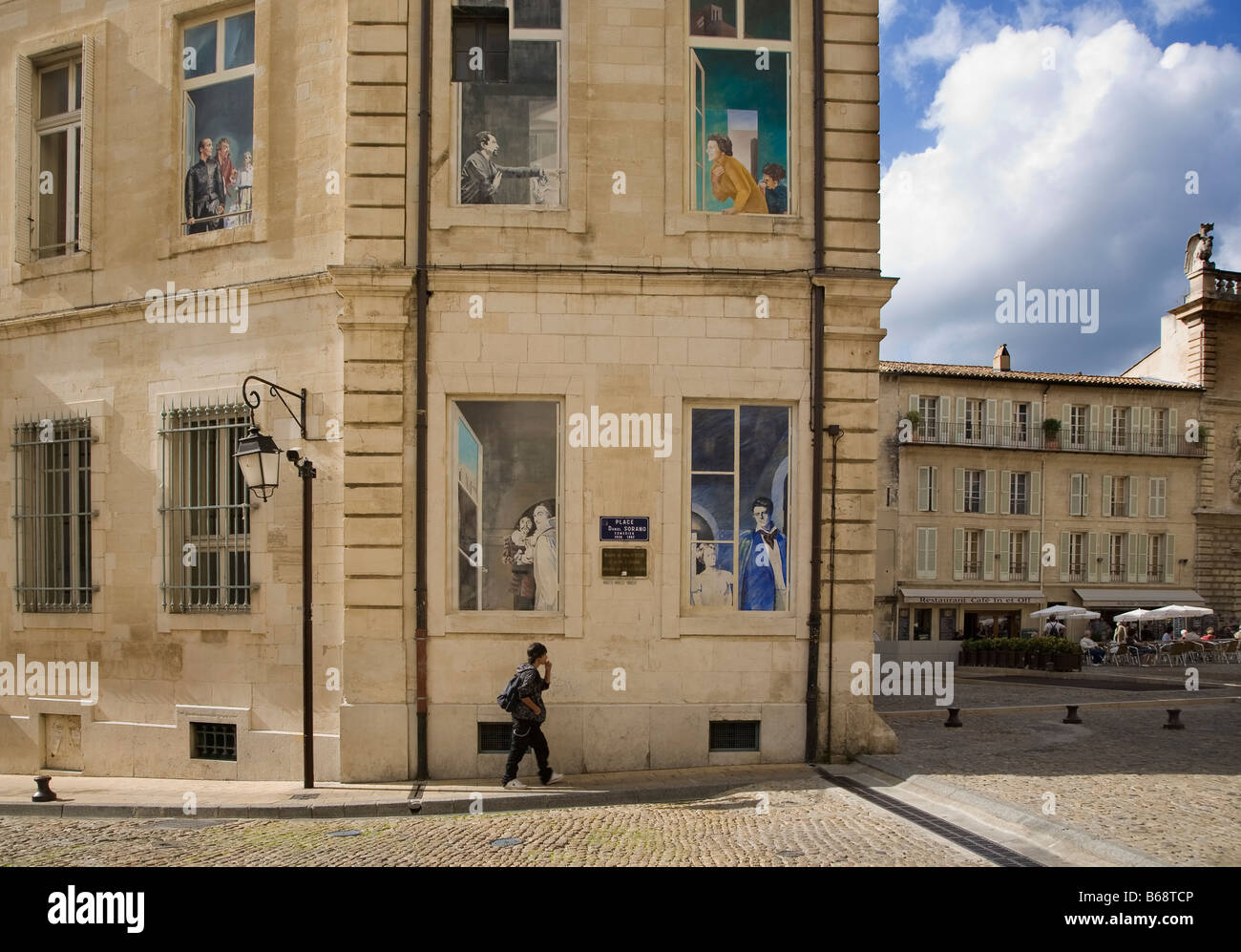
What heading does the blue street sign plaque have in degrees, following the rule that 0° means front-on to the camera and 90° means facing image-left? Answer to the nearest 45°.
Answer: approximately 0°

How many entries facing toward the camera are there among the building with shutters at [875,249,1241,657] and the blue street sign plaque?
2

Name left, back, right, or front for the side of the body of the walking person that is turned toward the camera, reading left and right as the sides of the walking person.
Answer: right

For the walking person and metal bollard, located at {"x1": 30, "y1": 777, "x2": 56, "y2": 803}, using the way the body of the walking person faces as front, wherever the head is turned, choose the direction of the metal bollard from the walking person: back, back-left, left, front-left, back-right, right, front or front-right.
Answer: back

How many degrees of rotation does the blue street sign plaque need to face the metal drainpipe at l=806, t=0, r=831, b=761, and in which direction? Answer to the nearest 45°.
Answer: approximately 90° to its left

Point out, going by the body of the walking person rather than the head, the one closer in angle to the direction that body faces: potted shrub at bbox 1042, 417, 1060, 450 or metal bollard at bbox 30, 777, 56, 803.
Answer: the potted shrub

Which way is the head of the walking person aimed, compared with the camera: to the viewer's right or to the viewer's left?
to the viewer's right

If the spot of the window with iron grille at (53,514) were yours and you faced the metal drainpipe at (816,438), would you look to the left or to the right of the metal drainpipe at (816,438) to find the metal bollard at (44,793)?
right

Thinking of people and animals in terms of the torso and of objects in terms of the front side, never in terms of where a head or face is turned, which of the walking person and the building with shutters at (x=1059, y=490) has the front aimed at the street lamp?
the building with shutters
